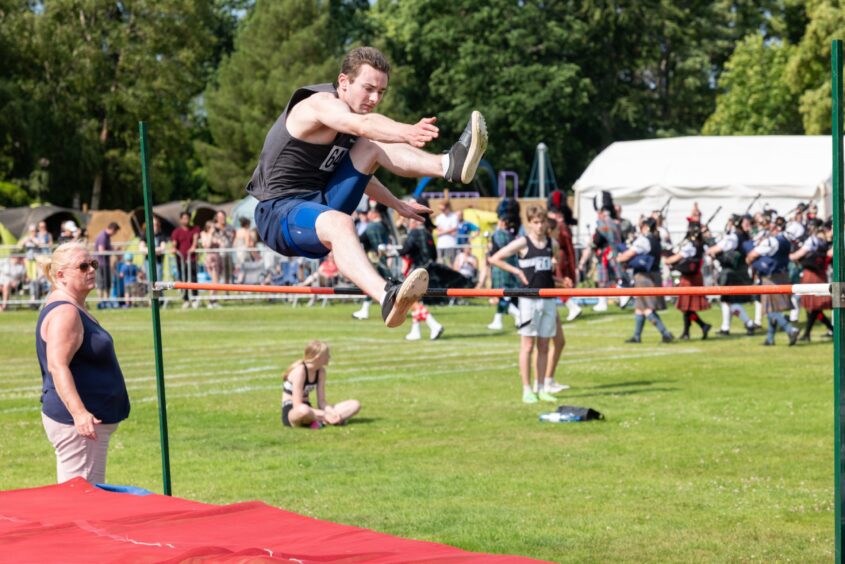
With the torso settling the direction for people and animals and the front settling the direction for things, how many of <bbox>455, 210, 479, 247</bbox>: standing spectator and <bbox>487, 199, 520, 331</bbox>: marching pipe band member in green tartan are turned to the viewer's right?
0

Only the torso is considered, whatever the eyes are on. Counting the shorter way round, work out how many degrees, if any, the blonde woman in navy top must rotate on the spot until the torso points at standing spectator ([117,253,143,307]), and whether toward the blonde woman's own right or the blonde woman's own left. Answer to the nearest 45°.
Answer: approximately 90° to the blonde woman's own left

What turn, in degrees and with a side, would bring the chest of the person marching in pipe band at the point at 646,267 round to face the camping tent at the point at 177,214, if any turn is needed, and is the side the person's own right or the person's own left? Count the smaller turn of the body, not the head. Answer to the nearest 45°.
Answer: approximately 45° to the person's own right

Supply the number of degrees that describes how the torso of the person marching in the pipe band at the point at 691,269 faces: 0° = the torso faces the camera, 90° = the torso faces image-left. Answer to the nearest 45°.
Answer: approximately 90°

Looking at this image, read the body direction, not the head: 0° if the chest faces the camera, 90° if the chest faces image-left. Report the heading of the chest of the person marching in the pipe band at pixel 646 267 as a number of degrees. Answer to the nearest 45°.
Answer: approximately 90°

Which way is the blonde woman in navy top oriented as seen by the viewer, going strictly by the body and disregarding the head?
to the viewer's right

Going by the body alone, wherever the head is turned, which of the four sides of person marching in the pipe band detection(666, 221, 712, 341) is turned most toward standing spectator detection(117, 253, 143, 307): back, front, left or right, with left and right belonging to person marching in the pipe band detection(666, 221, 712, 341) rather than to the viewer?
front

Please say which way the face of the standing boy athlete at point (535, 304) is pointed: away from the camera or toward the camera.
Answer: toward the camera

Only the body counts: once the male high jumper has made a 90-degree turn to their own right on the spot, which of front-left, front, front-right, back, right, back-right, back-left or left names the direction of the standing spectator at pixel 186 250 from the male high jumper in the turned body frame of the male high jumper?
back-right
